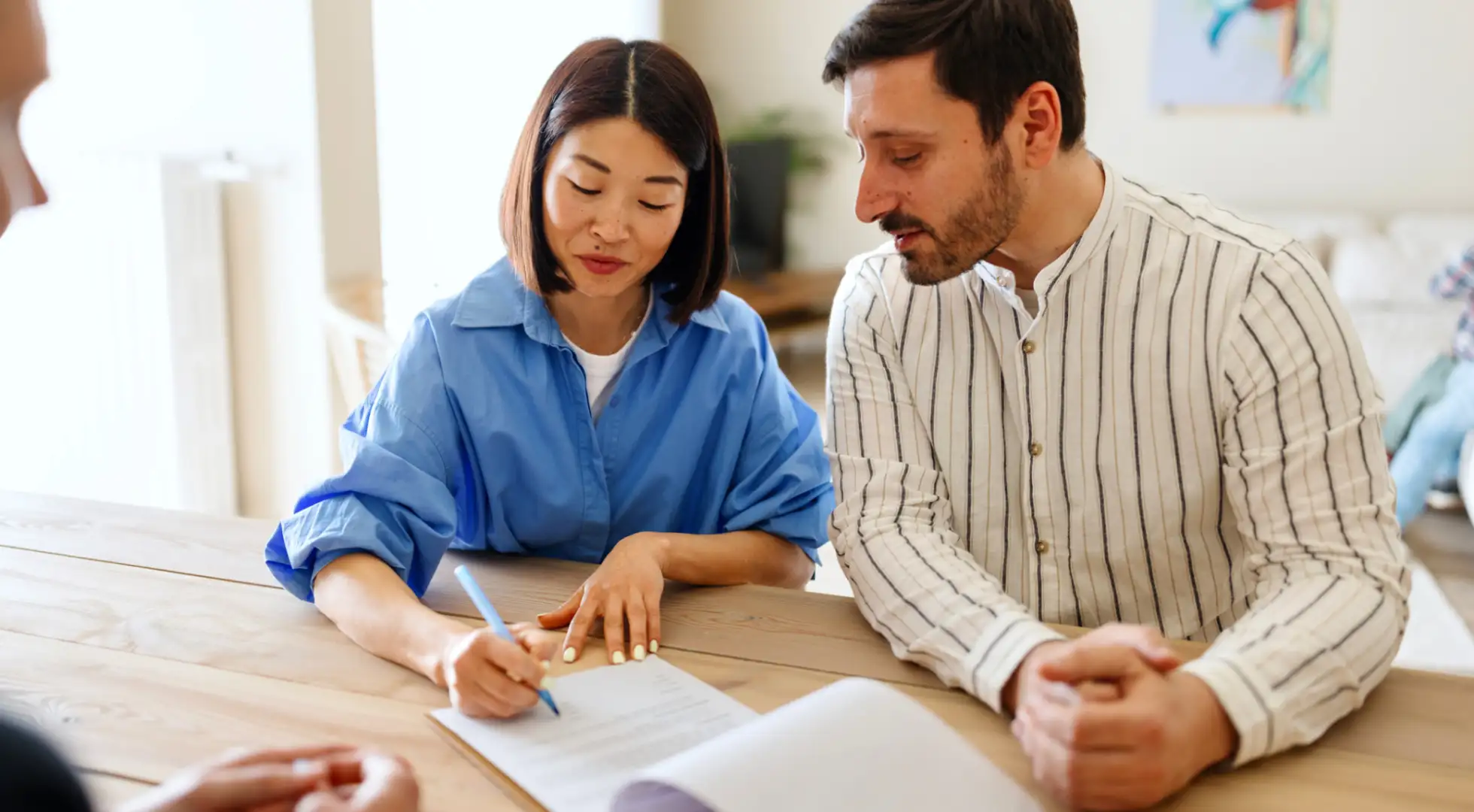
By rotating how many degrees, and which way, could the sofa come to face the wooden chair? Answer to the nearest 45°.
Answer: approximately 45° to its right

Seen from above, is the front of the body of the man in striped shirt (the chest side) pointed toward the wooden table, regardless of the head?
yes

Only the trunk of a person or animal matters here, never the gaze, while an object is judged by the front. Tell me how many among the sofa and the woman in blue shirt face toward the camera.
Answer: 2

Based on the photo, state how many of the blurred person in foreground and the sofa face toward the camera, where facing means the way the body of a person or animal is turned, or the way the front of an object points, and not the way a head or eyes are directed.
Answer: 1

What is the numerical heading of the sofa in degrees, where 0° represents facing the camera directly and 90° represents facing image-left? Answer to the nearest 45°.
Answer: approximately 0°

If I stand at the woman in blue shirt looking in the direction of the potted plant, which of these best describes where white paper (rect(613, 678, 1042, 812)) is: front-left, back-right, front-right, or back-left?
back-right

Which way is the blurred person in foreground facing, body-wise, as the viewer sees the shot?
to the viewer's right
